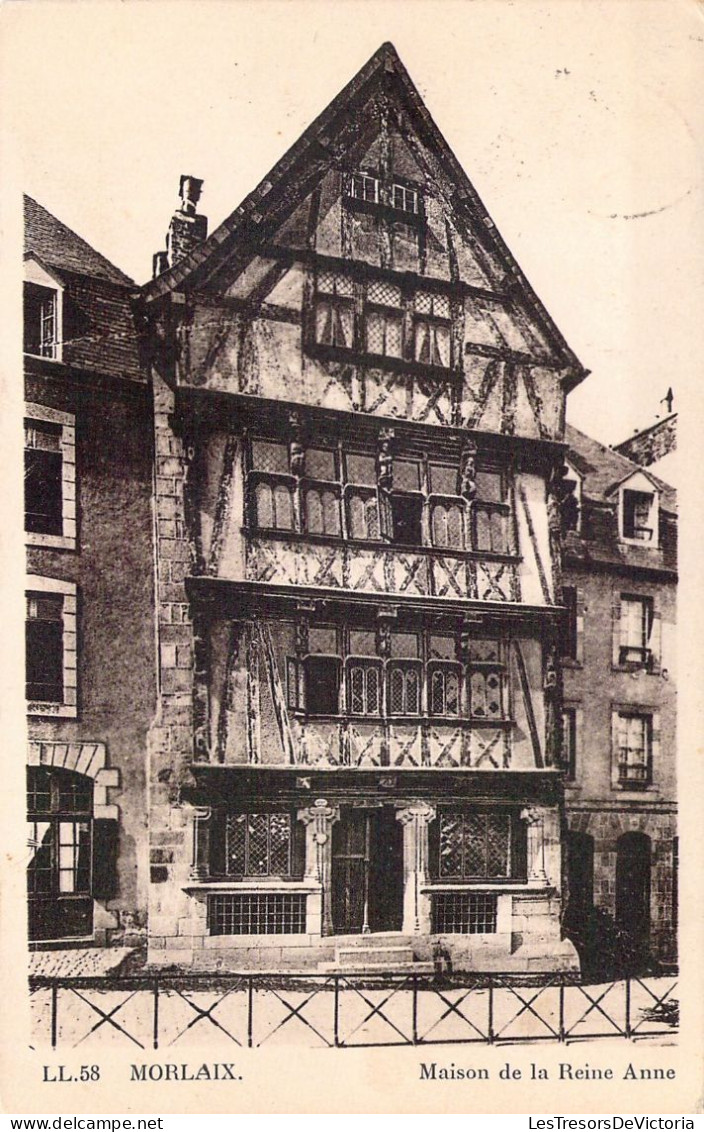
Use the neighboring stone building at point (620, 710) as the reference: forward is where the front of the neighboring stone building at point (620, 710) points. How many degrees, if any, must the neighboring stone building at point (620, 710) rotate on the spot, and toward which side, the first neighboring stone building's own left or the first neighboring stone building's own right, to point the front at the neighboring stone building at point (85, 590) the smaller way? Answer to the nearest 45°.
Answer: approximately 45° to the first neighboring stone building's own right

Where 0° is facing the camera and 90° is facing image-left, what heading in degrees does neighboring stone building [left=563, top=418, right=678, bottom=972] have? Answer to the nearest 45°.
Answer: approximately 0°
